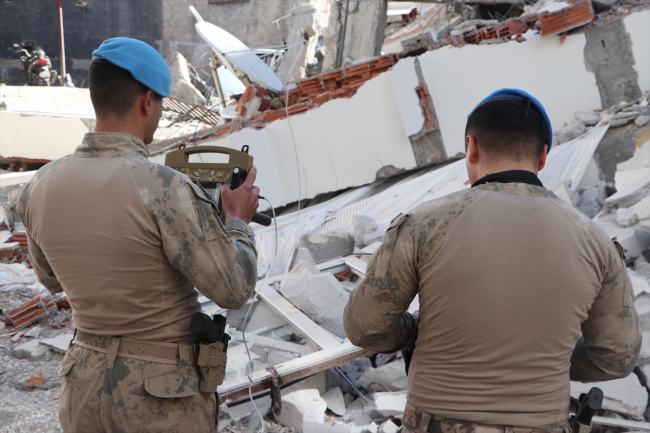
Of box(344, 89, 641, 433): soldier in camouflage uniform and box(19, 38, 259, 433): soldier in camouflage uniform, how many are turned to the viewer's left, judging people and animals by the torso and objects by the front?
0

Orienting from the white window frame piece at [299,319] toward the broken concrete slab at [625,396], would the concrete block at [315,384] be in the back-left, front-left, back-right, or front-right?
front-right

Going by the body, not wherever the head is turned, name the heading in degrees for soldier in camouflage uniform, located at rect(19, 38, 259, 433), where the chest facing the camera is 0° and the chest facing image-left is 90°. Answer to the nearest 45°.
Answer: approximately 225°

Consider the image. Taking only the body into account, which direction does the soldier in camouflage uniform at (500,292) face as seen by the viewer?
away from the camera

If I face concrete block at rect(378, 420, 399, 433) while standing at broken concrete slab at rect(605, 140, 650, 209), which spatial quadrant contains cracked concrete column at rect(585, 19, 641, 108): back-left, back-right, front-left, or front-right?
back-right

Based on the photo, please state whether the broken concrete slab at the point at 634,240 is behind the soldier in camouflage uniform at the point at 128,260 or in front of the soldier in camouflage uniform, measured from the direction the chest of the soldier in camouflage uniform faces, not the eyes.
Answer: in front

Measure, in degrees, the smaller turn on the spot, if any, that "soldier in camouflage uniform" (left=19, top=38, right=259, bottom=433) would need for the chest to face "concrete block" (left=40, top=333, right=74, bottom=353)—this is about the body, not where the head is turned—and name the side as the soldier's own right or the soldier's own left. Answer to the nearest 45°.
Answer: approximately 45° to the soldier's own left

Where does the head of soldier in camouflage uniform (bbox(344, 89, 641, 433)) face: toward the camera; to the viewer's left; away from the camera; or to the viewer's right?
away from the camera

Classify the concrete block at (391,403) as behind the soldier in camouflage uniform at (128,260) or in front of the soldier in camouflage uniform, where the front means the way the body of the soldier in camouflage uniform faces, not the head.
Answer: in front

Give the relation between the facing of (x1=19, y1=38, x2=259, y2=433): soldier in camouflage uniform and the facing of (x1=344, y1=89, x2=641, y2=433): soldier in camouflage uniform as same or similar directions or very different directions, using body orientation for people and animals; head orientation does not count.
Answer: same or similar directions

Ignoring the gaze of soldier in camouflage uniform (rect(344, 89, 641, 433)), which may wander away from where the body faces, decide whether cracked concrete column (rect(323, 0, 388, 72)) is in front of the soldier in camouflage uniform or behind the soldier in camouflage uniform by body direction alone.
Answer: in front

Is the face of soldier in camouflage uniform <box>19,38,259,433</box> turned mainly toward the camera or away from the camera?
away from the camera
